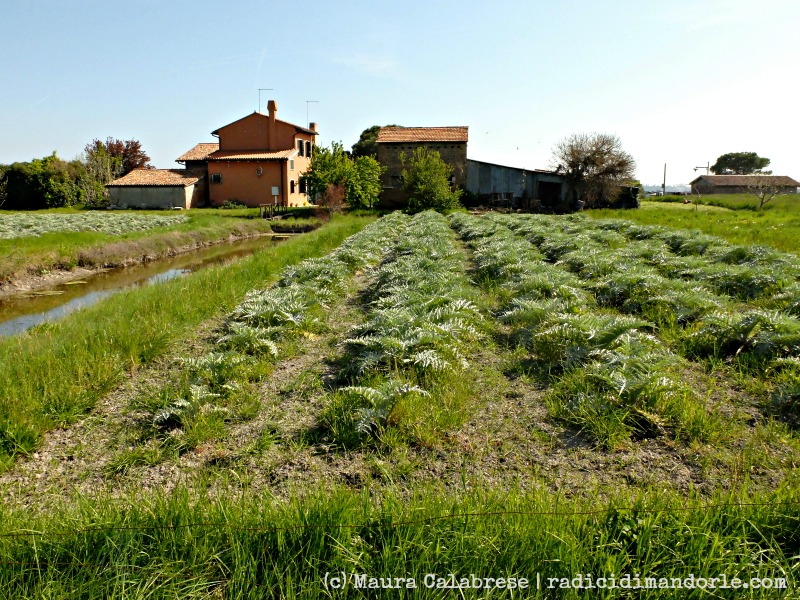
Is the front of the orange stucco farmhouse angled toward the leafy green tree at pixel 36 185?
no

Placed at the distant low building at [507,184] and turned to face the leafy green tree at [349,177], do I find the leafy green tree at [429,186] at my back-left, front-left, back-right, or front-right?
front-left

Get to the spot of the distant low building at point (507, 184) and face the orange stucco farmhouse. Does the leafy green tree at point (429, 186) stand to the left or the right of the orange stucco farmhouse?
left

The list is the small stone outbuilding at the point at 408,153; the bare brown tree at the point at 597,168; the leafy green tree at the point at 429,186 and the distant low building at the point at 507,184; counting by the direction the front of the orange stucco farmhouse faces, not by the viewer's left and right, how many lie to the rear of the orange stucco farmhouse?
0

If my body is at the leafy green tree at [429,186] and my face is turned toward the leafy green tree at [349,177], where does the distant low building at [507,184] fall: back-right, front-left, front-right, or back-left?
back-right

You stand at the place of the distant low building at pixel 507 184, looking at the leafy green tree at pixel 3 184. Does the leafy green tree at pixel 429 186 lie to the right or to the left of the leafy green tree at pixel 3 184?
left

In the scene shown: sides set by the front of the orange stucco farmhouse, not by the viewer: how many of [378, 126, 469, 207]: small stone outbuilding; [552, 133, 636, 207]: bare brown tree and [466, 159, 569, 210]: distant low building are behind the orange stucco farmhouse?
0
